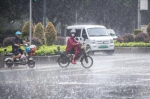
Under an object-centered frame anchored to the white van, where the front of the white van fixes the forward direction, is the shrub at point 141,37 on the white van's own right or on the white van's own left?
on the white van's own left

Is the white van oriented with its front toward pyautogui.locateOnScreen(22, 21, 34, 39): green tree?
no

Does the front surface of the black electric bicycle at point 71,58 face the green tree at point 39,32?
no

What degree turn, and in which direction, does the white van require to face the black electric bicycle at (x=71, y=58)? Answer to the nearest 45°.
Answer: approximately 45° to its right

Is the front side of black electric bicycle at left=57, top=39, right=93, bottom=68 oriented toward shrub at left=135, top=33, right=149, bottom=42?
no

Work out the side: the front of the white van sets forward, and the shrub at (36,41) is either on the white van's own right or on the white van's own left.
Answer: on the white van's own right

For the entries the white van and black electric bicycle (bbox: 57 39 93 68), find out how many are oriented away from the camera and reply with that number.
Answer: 0
